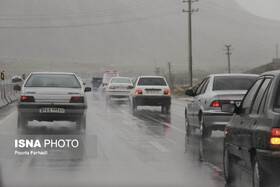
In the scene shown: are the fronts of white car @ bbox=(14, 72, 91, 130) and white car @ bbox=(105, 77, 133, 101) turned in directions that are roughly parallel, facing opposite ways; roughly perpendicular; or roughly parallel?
roughly parallel

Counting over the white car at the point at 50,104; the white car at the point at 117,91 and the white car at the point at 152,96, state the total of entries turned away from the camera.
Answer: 3

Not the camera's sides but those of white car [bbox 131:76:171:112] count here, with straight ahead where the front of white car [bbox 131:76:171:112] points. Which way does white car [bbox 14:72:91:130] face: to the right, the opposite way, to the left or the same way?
the same way

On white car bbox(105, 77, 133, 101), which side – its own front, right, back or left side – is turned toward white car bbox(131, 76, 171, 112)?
back

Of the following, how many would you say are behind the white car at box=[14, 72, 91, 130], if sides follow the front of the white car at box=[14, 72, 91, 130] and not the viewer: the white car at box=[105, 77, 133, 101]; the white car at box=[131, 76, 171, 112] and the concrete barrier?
0

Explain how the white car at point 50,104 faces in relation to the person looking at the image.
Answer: facing away from the viewer

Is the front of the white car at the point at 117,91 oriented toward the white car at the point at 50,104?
no

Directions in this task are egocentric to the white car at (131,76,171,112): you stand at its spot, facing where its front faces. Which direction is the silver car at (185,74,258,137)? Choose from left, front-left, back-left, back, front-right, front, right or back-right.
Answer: back

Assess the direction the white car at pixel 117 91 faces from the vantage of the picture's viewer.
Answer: facing away from the viewer

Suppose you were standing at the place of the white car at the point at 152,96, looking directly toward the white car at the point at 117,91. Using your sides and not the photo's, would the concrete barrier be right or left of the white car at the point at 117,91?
left

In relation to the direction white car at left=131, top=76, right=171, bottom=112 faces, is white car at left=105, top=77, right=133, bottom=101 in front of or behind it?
in front

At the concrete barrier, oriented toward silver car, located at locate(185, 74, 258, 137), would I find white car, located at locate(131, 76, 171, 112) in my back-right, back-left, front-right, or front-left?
front-left

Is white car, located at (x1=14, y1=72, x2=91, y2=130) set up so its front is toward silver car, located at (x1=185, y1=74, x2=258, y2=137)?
no

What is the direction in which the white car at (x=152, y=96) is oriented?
away from the camera
